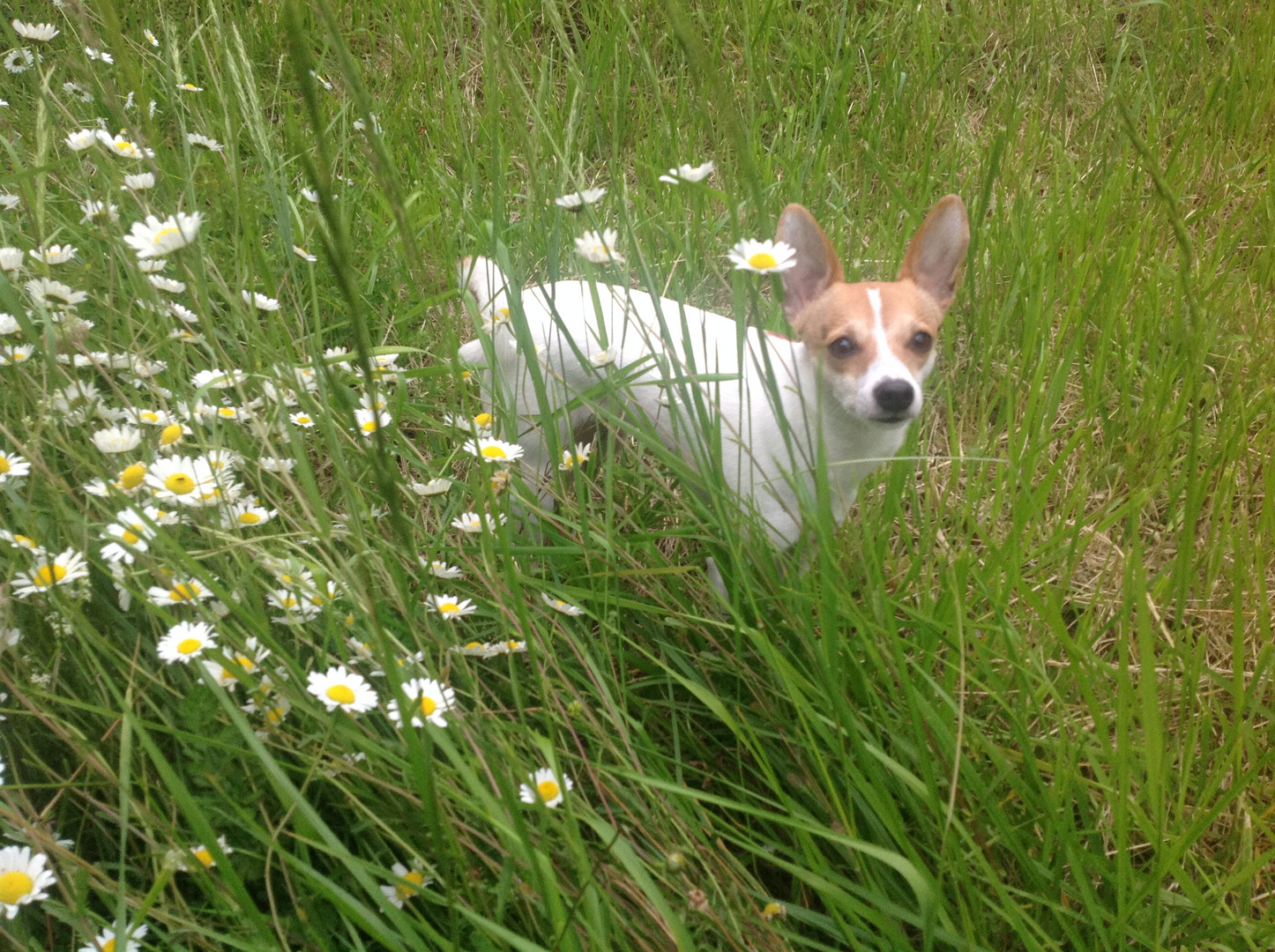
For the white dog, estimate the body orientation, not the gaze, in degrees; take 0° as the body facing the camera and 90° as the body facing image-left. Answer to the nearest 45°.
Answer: approximately 315°

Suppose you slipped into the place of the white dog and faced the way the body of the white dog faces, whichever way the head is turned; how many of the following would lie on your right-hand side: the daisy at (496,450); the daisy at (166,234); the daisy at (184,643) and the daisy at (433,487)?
4

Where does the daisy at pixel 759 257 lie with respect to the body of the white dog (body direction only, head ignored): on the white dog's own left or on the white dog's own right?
on the white dog's own right

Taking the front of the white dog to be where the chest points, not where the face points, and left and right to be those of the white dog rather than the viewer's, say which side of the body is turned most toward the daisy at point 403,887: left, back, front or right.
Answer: right

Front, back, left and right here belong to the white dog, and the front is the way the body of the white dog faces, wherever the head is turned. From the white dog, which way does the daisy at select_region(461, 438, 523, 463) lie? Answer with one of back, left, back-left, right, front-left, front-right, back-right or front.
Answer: right
